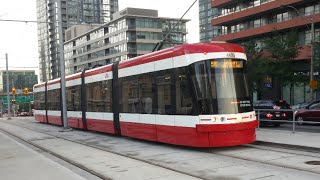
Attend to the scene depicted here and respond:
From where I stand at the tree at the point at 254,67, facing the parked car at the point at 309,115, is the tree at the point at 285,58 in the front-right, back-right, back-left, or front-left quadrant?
front-left

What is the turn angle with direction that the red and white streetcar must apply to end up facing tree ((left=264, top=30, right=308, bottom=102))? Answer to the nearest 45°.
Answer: approximately 90° to its left

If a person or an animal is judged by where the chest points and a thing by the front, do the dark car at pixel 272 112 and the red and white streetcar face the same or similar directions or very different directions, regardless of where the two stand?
very different directions

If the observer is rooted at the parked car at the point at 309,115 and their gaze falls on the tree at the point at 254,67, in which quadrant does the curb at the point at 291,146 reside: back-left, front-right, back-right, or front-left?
back-left

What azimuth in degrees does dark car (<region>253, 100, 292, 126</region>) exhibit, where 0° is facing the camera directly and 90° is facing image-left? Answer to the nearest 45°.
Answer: approximately 135°

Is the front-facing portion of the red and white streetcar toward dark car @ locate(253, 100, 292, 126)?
no

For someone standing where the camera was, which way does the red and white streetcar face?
facing the viewer and to the right of the viewer

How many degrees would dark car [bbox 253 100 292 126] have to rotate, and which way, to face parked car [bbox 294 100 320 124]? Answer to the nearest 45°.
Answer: approximately 135° to its right

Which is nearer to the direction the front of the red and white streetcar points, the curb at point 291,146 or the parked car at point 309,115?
the curb

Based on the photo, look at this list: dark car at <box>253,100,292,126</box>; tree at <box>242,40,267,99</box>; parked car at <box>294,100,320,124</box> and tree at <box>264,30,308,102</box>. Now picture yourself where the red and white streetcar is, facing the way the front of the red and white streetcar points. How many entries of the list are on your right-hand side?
0

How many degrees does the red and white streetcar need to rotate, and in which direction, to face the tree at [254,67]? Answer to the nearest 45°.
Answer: approximately 135° to its left
